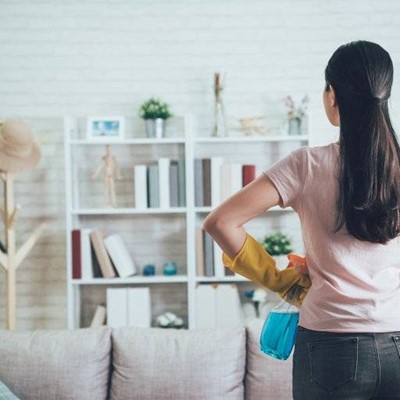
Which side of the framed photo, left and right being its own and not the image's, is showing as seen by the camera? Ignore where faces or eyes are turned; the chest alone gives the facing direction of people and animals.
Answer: front

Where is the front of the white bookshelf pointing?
toward the camera

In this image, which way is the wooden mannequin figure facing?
toward the camera
